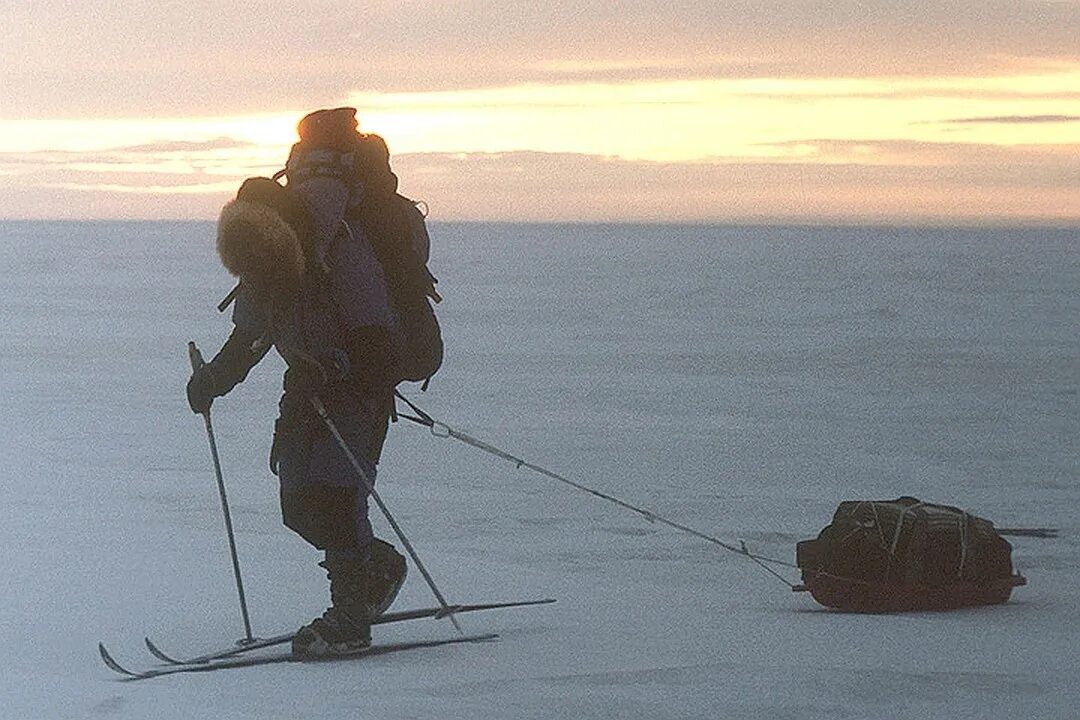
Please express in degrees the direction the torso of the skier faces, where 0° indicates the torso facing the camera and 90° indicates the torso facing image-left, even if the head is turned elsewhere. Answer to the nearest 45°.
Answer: approximately 45°
